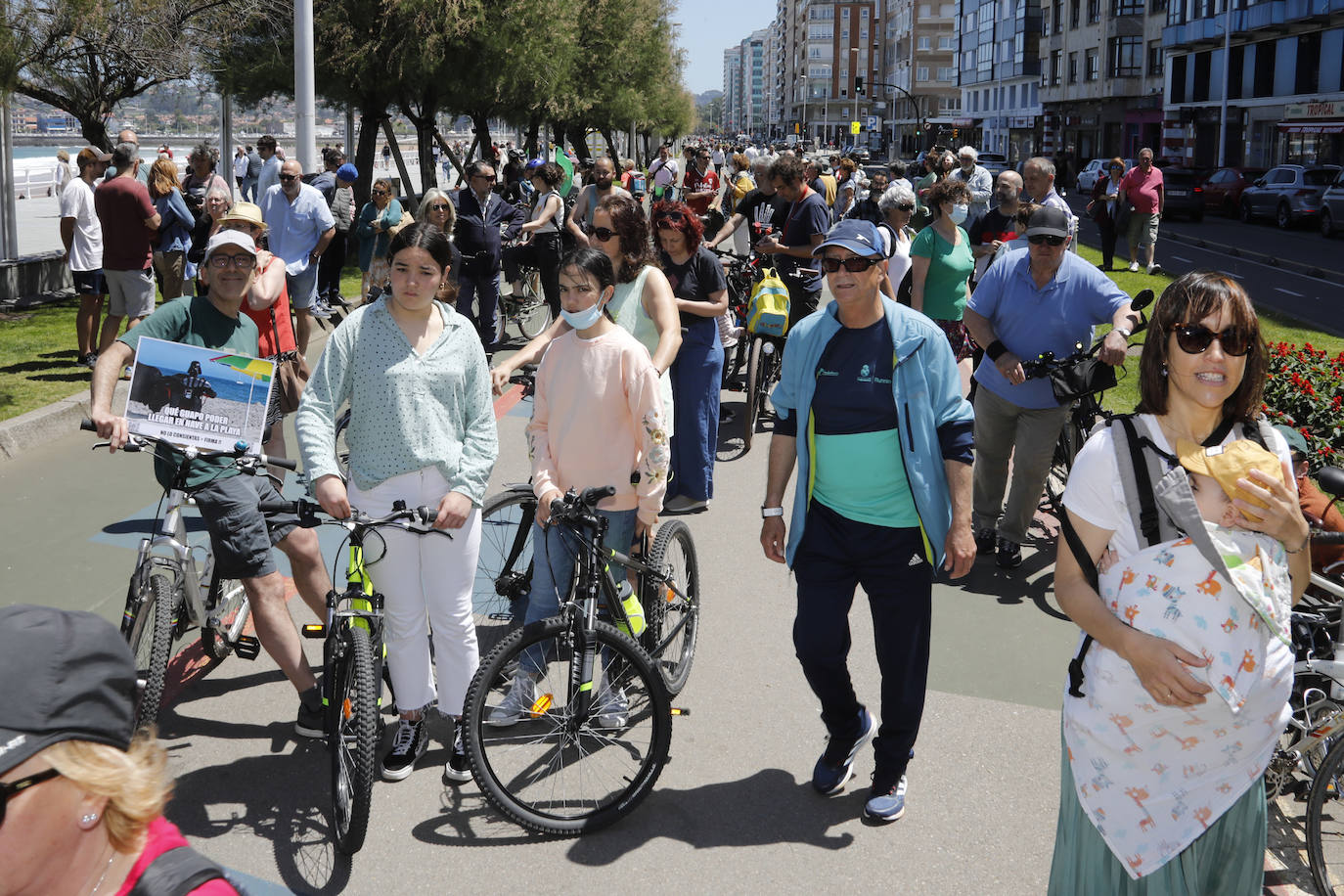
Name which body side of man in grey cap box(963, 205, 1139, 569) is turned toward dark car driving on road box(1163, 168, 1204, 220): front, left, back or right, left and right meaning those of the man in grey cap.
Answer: back

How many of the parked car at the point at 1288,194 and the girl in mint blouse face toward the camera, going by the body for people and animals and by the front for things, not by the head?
1

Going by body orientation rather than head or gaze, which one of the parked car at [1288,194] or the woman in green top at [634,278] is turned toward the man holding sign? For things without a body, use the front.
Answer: the woman in green top

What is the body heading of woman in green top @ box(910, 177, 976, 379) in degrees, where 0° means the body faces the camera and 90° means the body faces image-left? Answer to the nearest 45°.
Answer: approximately 315°

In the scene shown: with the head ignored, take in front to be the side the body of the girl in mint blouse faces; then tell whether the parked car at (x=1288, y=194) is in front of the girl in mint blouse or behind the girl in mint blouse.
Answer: behind

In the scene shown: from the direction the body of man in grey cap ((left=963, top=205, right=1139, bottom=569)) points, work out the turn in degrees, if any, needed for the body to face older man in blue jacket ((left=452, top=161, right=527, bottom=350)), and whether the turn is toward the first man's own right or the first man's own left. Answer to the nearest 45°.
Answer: approximately 135° to the first man's own right

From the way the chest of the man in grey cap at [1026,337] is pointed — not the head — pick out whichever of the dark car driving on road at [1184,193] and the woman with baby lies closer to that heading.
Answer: the woman with baby

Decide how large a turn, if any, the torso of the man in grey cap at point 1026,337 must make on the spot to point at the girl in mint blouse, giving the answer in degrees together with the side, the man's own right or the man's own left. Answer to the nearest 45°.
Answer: approximately 45° to the man's own right
